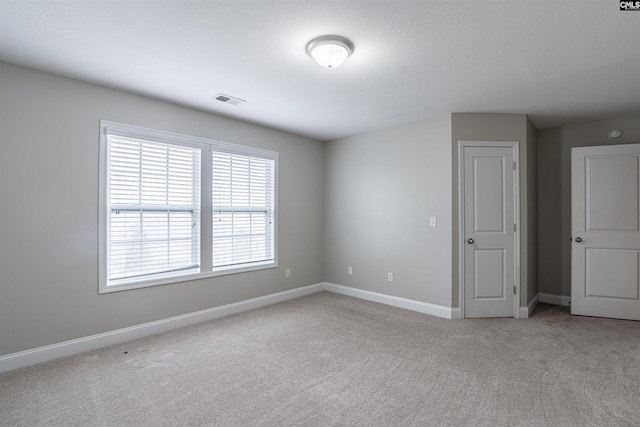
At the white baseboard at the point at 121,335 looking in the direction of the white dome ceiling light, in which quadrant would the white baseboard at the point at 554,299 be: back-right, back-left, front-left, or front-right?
front-left

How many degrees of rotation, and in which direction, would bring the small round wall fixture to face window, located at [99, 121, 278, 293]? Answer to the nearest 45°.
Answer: approximately 45° to its right

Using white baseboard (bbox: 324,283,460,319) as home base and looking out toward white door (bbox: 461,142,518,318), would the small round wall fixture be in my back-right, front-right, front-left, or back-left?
front-left

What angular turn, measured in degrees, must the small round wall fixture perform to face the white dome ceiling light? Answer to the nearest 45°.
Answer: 0° — it already faces it

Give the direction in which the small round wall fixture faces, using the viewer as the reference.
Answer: facing the viewer

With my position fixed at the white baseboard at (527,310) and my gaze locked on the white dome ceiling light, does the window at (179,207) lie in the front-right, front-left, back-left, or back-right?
front-right

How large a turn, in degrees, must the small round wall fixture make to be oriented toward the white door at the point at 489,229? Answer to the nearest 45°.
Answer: approximately 45° to its right

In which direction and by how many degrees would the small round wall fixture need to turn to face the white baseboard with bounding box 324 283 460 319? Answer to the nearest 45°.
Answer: approximately 45° to its right
